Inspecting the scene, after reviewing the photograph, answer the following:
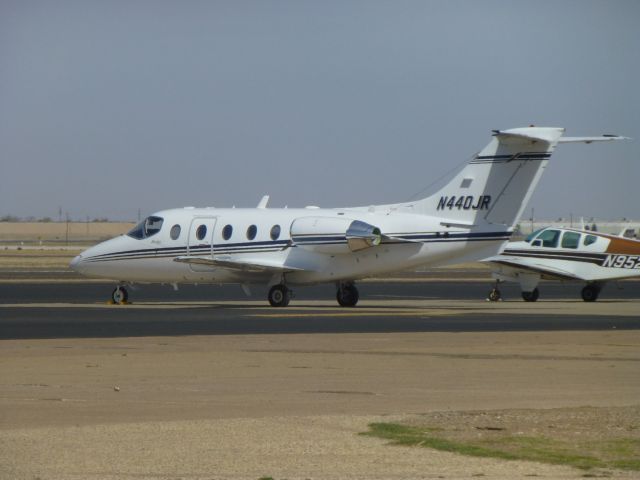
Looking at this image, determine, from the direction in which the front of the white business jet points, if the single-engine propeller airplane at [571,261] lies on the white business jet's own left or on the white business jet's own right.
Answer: on the white business jet's own right

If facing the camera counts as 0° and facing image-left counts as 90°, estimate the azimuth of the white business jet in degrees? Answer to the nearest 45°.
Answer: approximately 135°
